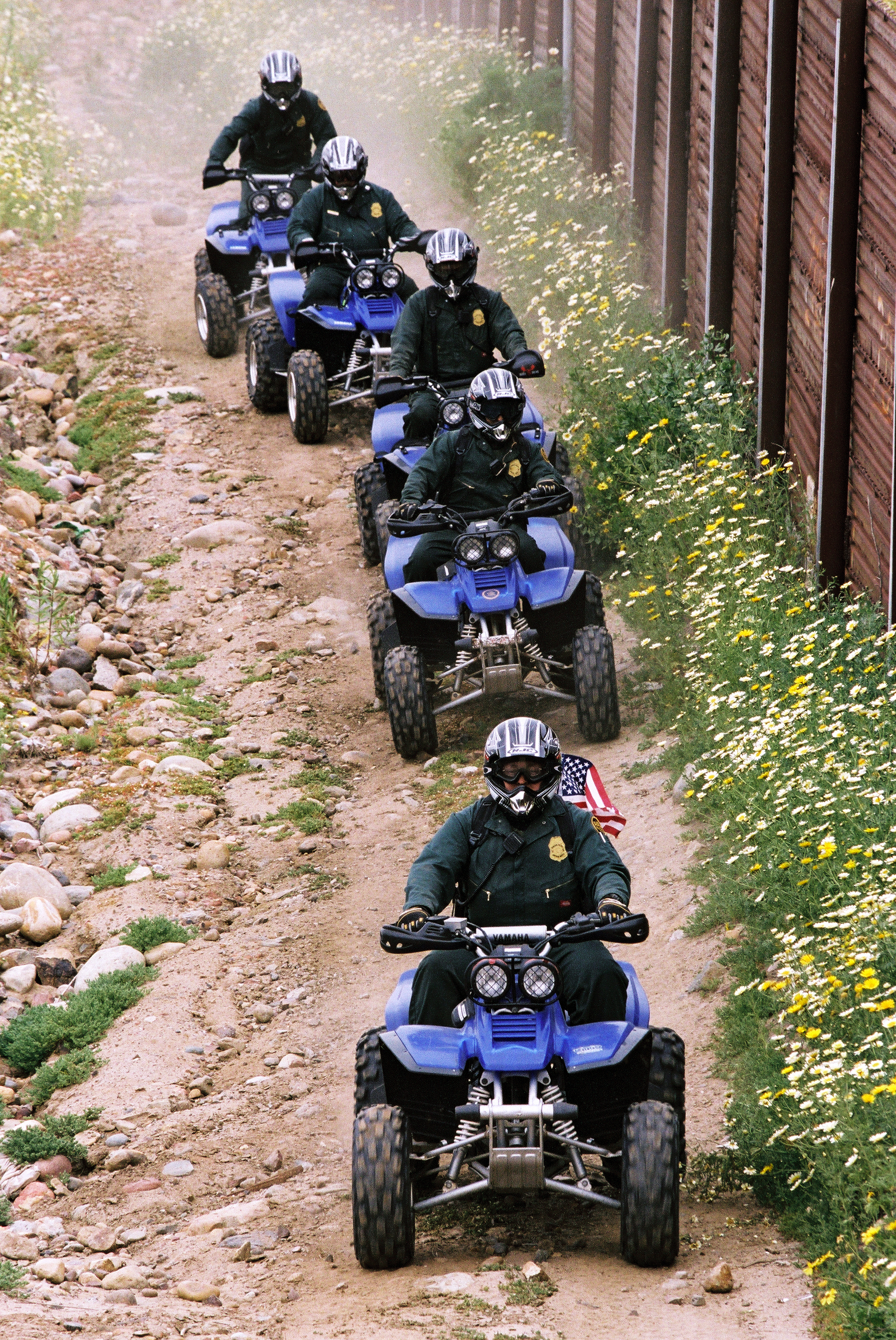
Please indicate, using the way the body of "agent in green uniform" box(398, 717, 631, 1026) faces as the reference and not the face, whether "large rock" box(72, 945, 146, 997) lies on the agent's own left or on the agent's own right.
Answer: on the agent's own right

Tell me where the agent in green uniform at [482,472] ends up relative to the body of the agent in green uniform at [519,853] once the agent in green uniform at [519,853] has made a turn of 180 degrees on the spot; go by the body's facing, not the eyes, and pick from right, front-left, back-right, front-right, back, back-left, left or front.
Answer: front

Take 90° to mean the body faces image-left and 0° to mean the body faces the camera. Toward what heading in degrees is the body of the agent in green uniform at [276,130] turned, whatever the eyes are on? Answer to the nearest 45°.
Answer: approximately 0°

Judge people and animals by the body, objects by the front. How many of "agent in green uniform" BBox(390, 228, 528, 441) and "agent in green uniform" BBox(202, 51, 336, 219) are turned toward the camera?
2

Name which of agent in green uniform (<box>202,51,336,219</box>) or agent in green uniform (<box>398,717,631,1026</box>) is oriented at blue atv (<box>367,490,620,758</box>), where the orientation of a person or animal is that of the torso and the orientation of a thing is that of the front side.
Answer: agent in green uniform (<box>202,51,336,219</box>)
